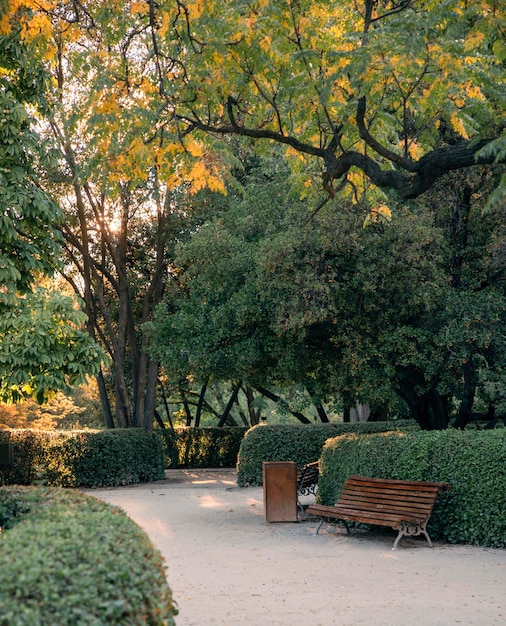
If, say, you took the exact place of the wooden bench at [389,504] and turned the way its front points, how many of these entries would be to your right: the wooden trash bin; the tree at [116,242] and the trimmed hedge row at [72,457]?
3

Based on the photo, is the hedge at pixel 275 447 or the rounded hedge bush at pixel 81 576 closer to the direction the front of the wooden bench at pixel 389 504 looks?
the rounded hedge bush

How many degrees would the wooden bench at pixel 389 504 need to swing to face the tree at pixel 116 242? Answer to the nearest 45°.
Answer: approximately 90° to its right

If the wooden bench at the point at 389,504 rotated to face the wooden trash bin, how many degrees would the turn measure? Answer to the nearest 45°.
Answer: approximately 90° to its right

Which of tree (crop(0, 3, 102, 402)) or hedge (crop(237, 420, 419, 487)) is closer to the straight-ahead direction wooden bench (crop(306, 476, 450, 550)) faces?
the tree

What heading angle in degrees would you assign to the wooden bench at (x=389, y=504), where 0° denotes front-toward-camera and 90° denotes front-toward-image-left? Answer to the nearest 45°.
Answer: approximately 45°

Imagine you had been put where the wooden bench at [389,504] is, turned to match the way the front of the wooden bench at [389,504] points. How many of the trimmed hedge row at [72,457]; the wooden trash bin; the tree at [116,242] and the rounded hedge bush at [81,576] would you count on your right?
3

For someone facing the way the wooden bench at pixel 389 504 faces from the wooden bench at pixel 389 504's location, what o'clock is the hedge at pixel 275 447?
The hedge is roughly at 4 o'clock from the wooden bench.

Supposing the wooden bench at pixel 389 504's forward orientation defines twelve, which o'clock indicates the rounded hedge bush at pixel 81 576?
The rounded hedge bush is roughly at 11 o'clock from the wooden bench.

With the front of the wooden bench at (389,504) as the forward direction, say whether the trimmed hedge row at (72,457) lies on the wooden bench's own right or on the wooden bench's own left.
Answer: on the wooden bench's own right

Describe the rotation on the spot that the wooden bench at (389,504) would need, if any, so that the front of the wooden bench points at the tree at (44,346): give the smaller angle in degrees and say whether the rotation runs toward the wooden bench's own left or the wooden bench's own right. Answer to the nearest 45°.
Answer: approximately 45° to the wooden bench's own right
